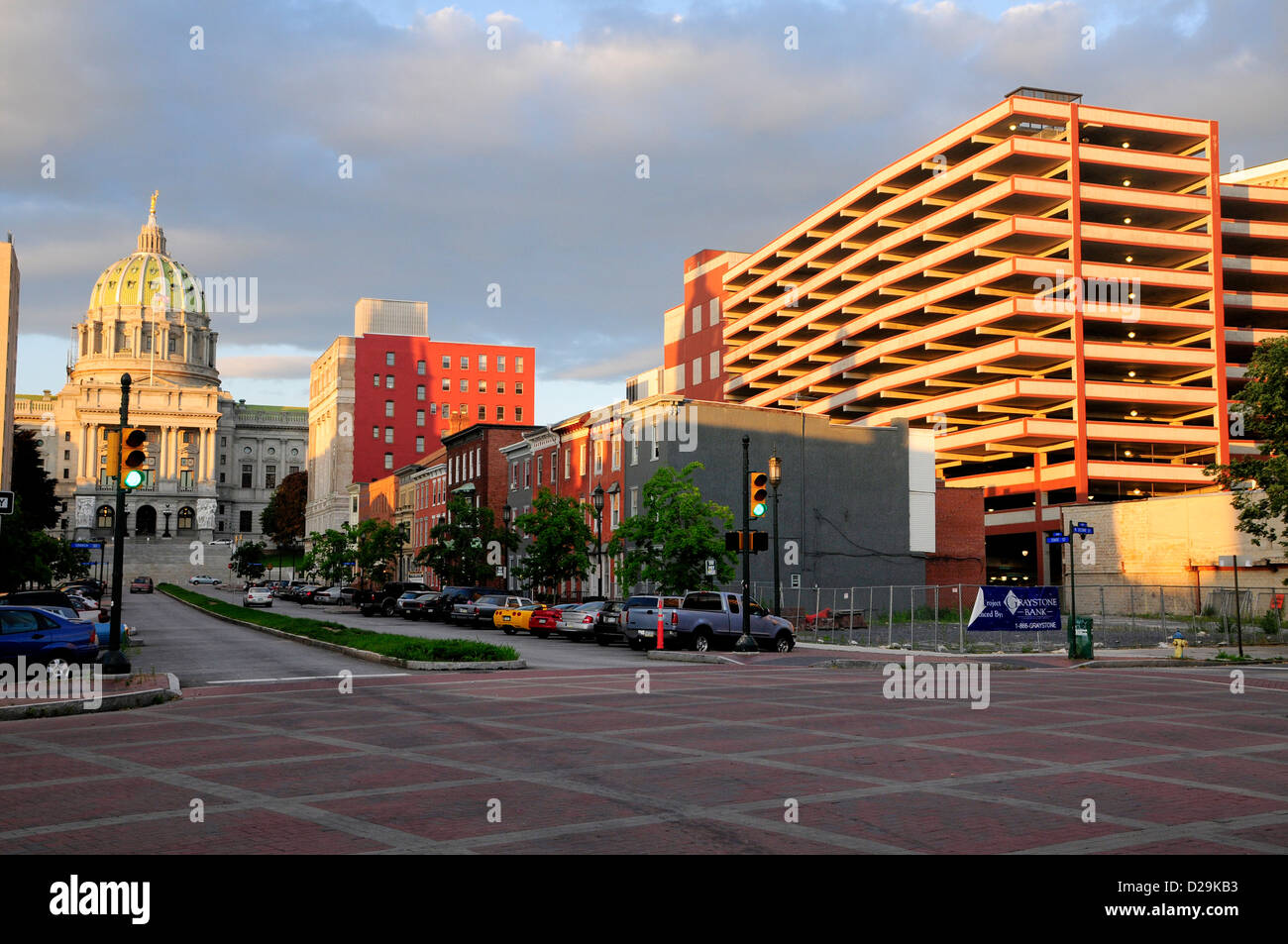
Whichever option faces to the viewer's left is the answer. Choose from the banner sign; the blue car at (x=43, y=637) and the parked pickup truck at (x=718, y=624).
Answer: the blue car

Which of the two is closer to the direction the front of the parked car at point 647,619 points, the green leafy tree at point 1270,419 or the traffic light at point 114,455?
the green leafy tree

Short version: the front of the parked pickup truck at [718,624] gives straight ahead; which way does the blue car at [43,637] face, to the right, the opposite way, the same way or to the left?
the opposite way

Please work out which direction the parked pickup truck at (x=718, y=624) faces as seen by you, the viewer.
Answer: facing away from the viewer and to the right of the viewer

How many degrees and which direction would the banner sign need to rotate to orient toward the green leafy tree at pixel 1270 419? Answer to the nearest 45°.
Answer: approximately 135° to its left

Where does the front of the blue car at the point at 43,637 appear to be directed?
to the viewer's left

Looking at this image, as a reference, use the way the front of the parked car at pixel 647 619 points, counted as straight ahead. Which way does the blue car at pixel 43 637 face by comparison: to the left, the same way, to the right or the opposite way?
the opposite way

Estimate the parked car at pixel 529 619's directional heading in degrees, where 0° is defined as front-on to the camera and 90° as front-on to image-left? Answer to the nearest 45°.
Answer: approximately 225°
